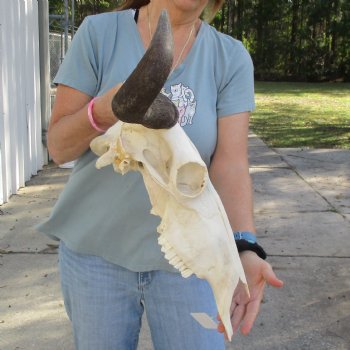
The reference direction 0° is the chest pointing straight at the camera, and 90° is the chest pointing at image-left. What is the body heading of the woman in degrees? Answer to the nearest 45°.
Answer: approximately 0°
